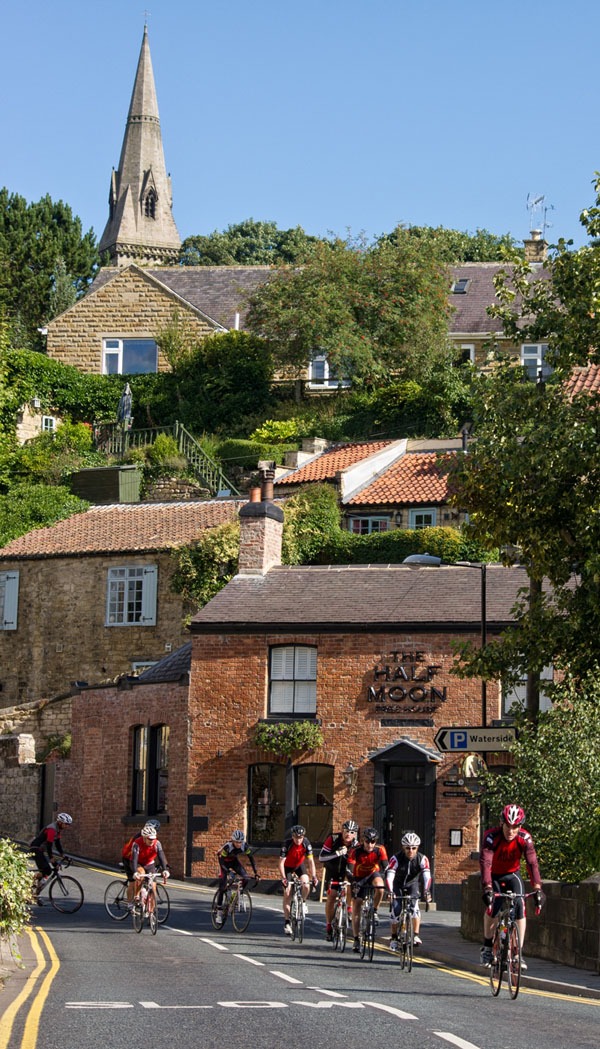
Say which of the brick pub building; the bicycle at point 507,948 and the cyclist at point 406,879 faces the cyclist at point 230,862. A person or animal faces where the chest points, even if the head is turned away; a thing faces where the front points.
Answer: the brick pub building

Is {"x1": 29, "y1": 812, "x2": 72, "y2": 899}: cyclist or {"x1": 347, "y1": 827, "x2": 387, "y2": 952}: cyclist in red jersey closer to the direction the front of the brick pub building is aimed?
the cyclist in red jersey

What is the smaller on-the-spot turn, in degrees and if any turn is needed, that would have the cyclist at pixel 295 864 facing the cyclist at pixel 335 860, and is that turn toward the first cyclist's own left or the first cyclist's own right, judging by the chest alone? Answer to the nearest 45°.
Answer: approximately 45° to the first cyclist's own left

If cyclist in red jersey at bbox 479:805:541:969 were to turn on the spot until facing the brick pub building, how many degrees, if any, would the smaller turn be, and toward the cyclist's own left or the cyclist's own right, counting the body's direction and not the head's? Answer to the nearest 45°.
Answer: approximately 180°

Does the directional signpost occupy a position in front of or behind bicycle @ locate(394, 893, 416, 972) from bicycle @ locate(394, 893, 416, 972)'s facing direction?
behind

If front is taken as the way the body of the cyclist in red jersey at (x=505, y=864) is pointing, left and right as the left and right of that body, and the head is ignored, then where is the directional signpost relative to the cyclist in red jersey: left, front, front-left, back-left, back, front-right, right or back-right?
back

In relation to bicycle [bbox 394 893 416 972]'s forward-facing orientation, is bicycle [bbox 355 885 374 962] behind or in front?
behind

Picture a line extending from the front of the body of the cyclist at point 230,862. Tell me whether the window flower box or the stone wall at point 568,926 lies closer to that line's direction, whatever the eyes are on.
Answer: the stone wall
